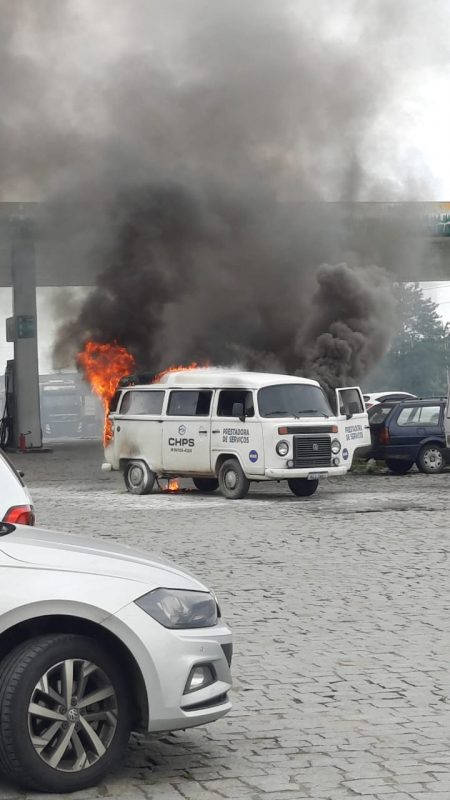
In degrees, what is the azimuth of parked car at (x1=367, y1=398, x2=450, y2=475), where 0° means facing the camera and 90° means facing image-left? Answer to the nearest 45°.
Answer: approximately 225°

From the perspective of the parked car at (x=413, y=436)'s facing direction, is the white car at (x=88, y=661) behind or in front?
behind

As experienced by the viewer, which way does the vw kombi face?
facing the viewer and to the right of the viewer

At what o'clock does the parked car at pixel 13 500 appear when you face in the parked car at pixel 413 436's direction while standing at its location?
the parked car at pixel 13 500 is roughly at 5 o'clock from the parked car at pixel 413 436.

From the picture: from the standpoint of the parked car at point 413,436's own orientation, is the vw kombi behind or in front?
behind

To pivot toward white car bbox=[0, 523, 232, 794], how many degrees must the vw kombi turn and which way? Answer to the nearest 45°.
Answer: approximately 45° to its right

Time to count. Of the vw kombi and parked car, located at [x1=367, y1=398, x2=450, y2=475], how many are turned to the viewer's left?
0

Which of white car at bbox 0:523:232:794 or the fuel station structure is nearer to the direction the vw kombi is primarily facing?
the white car

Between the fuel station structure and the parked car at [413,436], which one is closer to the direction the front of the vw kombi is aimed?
the parked car

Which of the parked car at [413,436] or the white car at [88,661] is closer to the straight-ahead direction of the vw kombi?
the white car

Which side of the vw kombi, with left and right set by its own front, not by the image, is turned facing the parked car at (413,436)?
left

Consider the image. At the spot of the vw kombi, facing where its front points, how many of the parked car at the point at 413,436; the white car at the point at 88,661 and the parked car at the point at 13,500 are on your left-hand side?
1

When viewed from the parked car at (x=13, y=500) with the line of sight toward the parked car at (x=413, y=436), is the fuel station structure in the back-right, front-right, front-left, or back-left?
front-left
